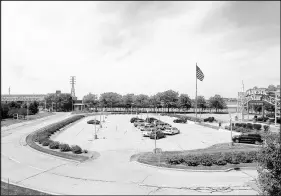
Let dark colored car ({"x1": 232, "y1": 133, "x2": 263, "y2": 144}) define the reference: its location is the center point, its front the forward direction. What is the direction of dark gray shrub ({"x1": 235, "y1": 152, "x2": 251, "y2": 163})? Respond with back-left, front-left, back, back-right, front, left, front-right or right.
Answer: left

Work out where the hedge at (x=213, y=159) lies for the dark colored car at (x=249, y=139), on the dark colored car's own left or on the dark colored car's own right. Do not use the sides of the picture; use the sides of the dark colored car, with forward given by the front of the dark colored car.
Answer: on the dark colored car's own left

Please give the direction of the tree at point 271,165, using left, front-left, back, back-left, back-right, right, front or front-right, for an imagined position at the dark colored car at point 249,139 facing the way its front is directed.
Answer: left

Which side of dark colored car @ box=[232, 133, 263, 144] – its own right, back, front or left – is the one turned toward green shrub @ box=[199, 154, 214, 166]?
left

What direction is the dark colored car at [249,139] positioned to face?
to the viewer's left
